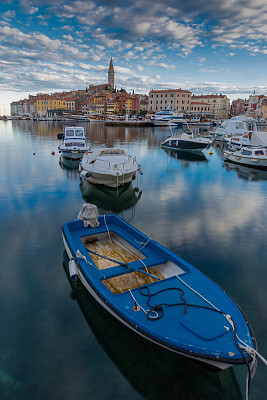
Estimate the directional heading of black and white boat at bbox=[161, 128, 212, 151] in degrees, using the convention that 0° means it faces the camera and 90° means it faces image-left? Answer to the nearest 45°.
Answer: approximately 270°

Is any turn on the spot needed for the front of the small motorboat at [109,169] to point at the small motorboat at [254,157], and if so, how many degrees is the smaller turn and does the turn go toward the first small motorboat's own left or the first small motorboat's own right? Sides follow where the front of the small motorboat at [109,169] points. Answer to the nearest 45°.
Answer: approximately 135° to the first small motorboat's own left

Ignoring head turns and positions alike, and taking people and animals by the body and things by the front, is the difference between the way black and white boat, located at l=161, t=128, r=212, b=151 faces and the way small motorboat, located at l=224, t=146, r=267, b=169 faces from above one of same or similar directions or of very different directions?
very different directions

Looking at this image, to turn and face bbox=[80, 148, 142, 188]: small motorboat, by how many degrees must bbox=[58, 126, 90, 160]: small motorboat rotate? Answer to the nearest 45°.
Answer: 0° — it already faces it

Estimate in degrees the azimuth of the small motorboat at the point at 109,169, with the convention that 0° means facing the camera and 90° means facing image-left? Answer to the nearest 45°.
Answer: approximately 0°

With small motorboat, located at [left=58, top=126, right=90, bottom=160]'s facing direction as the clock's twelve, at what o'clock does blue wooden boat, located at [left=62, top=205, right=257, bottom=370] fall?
The blue wooden boat is roughly at 12 o'clock from the small motorboat.

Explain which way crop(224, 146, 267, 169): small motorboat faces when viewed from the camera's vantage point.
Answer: facing to the left of the viewer
